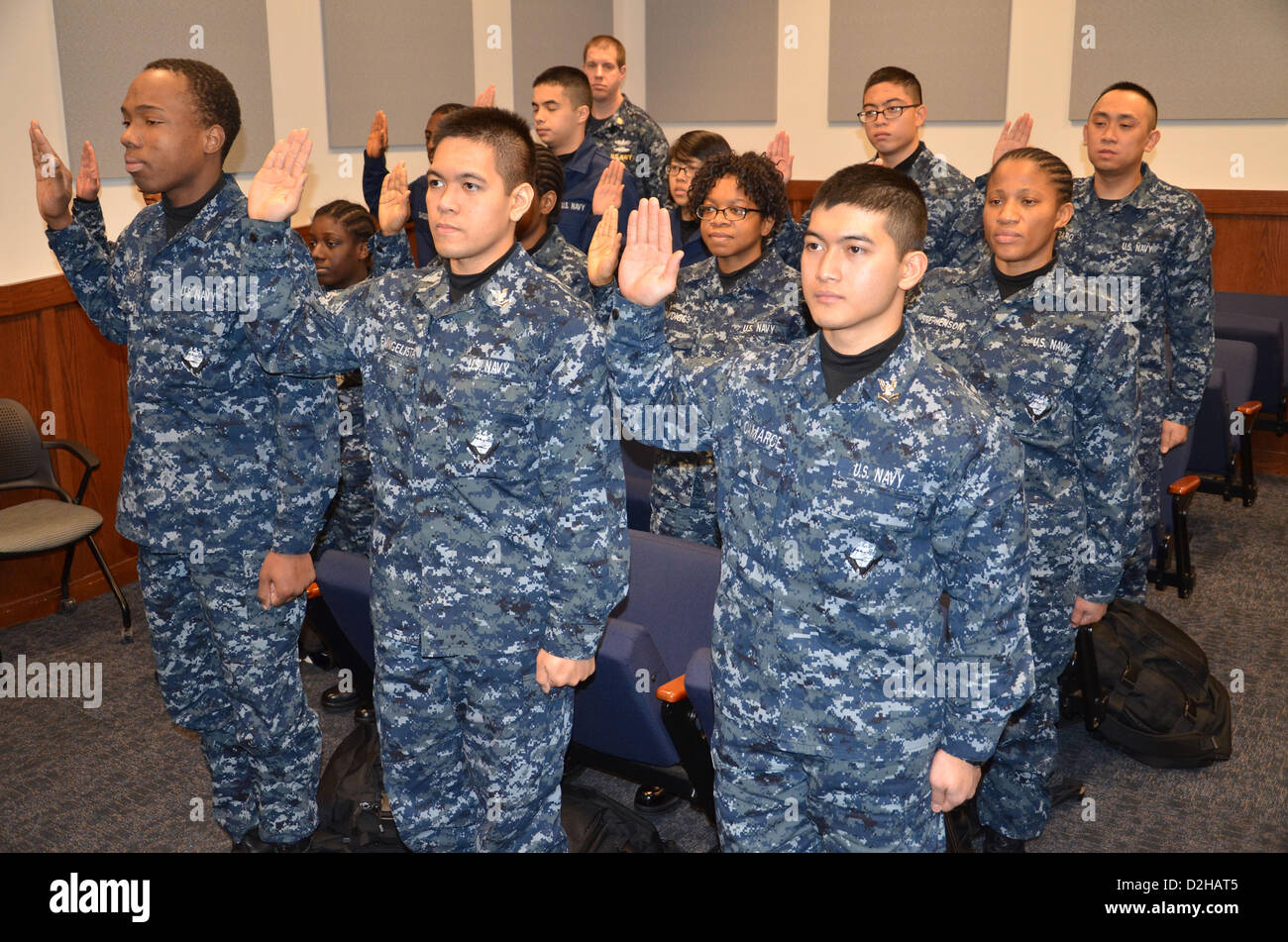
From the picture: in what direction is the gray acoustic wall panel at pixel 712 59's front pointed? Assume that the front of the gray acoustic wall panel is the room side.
toward the camera

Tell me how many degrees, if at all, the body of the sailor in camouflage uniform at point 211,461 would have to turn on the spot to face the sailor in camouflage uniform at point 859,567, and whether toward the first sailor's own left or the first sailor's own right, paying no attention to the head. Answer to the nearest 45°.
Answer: approximately 90° to the first sailor's own left

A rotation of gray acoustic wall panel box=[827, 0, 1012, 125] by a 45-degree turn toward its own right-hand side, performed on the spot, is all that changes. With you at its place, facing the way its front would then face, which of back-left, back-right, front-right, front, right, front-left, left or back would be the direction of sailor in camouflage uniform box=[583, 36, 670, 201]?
front

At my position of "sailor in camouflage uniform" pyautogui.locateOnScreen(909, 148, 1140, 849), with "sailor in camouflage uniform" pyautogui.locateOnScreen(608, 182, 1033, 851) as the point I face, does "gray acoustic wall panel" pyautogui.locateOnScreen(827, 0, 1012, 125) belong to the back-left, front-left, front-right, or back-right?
back-right

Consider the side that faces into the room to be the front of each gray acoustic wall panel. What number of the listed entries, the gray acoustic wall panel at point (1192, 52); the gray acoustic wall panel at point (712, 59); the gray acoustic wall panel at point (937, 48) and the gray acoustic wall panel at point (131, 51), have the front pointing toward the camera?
4

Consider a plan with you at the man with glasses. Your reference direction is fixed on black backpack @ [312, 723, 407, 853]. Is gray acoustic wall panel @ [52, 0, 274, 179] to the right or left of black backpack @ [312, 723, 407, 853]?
right

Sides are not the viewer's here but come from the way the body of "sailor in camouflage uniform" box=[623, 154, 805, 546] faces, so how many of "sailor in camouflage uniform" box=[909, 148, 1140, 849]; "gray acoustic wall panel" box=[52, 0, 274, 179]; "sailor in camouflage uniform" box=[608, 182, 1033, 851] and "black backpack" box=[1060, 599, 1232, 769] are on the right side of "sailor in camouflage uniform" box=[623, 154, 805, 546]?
1

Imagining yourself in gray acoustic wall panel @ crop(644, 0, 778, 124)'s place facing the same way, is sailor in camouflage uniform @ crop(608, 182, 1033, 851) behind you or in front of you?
in front

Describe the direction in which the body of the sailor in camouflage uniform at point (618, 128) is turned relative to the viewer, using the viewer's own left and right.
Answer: facing the viewer and to the left of the viewer

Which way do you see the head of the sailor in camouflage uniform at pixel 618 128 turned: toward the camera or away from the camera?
toward the camera

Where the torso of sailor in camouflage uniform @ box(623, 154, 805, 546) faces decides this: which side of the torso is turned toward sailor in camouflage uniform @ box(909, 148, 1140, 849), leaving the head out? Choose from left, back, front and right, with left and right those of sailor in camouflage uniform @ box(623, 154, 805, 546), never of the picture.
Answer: left

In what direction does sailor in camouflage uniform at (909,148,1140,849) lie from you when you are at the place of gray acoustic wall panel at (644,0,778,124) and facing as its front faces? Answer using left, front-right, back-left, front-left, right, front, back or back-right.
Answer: front

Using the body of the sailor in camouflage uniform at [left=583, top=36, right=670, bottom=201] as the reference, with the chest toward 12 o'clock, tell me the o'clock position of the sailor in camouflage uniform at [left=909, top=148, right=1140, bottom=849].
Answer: the sailor in camouflage uniform at [left=909, top=148, right=1140, bottom=849] is roughly at 10 o'clock from the sailor in camouflage uniform at [left=583, top=36, right=670, bottom=201].

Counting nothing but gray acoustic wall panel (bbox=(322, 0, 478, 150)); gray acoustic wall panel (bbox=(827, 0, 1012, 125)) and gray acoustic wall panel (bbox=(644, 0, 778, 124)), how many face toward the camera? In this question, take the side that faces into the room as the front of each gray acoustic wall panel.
3

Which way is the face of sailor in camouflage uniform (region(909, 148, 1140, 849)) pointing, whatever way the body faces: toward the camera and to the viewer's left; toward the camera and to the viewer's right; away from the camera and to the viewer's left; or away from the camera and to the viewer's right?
toward the camera and to the viewer's left

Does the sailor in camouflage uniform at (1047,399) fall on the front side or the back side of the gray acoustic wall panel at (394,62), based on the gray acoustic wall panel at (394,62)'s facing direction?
on the front side

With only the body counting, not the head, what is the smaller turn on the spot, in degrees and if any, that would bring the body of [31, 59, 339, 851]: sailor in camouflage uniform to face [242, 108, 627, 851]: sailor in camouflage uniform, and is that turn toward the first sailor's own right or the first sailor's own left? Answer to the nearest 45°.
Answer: approximately 90° to the first sailor's own left

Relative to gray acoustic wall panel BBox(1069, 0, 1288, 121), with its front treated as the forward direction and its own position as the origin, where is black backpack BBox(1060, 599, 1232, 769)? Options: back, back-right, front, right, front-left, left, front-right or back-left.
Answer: front

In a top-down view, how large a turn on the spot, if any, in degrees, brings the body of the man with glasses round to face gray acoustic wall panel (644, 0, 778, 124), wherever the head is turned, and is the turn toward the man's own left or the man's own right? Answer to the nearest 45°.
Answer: approximately 135° to the man's own right

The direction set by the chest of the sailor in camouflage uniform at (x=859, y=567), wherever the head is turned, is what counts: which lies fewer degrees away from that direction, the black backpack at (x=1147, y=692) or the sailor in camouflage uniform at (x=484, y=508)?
the sailor in camouflage uniform
